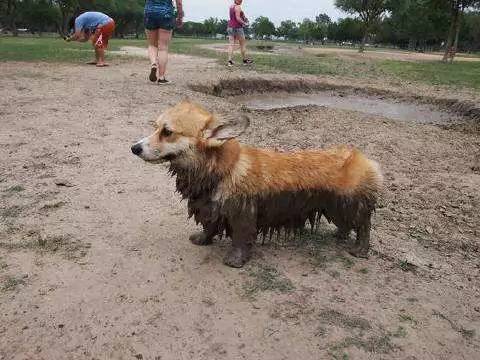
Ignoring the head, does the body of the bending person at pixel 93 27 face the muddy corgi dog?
no

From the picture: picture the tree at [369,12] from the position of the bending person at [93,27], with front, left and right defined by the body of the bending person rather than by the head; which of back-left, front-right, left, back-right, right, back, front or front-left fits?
back-right

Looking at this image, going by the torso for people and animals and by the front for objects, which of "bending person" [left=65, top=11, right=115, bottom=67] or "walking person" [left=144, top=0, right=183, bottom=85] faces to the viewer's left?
"bending person" [left=65, top=11, right=115, bottom=67]

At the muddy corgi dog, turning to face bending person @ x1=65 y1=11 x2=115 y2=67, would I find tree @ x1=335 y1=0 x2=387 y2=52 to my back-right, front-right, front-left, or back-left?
front-right

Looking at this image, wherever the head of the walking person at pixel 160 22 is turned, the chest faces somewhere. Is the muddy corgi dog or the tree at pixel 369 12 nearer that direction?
the tree

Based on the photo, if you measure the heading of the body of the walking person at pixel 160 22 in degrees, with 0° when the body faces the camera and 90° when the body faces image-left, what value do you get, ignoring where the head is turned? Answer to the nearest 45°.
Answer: approximately 180°

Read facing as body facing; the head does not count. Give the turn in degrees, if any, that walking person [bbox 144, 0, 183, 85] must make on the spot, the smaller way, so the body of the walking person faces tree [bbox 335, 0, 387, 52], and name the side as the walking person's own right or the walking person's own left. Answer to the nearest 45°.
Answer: approximately 45° to the walking person's own right

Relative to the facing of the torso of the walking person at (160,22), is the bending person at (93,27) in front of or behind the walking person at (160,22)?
in front

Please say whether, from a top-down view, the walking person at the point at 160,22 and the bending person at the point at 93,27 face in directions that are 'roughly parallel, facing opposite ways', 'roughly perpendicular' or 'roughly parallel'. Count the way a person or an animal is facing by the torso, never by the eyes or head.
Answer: roughly perpendicular

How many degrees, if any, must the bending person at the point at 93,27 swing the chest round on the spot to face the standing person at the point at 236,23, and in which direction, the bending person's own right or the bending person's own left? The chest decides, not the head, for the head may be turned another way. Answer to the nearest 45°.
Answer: approximately 180°

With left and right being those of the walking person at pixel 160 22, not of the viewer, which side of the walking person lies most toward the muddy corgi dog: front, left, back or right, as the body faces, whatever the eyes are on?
back

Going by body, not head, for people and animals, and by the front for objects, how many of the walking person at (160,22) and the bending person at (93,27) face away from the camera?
1

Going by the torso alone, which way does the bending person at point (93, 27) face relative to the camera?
to the viewer's left

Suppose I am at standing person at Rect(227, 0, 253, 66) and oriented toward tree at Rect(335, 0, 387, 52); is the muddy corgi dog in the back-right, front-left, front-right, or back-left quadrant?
back-right
